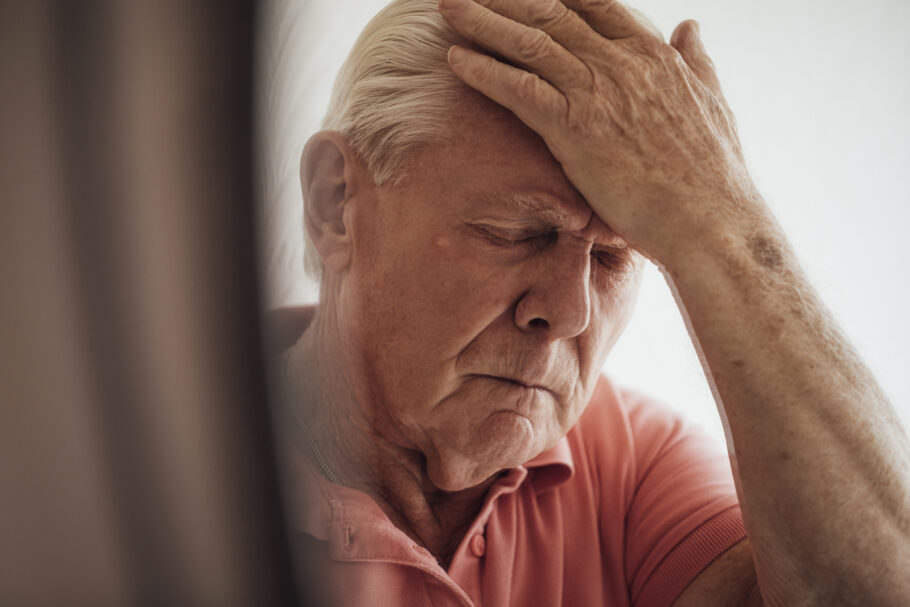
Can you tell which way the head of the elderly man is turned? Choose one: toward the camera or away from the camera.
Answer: toward the camera

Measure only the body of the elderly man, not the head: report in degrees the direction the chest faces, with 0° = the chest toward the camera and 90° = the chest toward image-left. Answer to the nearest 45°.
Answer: approximately 315°
